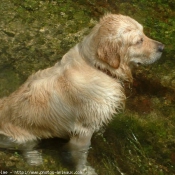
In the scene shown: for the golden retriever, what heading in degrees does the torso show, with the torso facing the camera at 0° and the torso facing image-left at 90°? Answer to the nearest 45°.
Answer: approximately 270°
